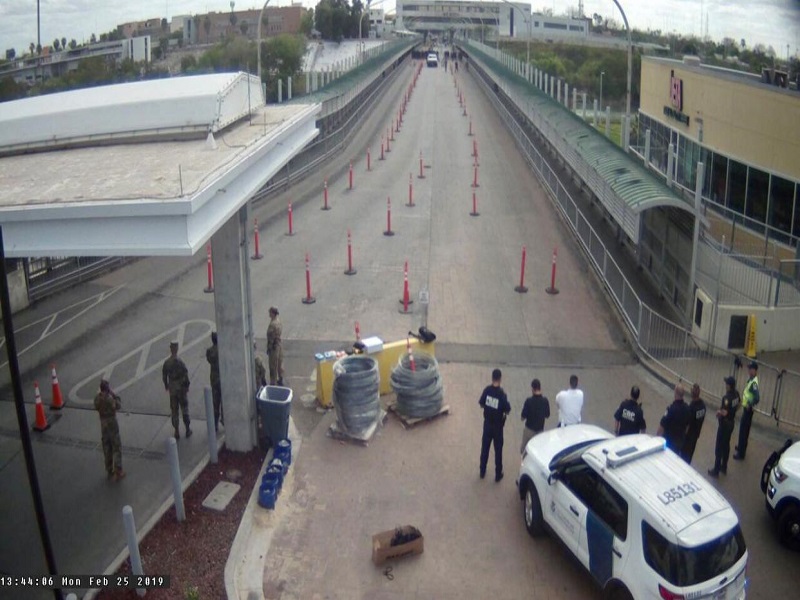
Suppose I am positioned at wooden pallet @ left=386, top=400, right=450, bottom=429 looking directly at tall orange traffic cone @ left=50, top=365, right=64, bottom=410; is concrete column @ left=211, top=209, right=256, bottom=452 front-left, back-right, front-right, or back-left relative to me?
front-left

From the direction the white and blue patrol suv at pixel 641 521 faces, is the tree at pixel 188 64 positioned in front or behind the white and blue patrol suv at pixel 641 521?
in front

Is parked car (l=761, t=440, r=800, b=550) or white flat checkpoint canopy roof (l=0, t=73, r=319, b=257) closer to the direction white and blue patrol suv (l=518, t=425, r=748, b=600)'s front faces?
the white flat checkpoint canopy roof

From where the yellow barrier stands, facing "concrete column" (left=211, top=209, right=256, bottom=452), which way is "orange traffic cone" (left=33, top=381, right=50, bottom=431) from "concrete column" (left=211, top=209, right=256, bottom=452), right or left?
right

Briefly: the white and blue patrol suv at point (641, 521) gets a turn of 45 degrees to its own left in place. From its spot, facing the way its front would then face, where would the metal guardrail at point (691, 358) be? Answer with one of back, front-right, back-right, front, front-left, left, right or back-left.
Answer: right

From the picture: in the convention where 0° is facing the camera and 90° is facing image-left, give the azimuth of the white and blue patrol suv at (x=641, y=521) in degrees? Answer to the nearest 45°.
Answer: approximately 135°

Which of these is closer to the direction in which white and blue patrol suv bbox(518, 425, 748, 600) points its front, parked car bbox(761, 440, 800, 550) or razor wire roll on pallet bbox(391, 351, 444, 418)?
the razor wire roll on pallet

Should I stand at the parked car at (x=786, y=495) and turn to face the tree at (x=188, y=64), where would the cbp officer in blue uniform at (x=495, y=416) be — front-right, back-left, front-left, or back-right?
front-left
